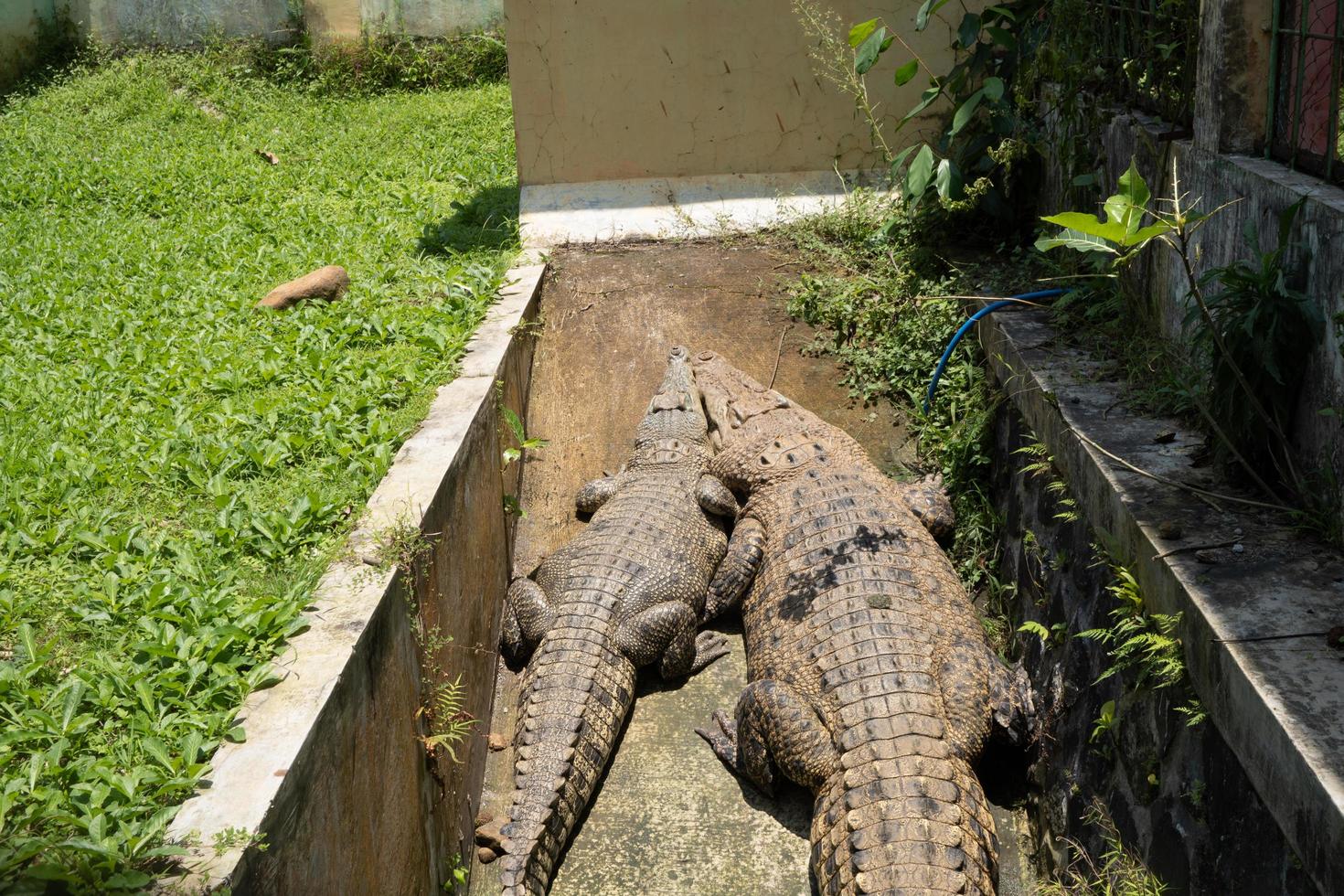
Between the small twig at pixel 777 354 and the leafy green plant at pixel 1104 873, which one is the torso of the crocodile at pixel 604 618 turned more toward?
the small twig

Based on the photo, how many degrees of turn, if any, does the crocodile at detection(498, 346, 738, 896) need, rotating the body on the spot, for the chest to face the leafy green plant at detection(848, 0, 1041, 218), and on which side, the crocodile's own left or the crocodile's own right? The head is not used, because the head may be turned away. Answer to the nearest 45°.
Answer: approximately 45° to the crocodile's own right

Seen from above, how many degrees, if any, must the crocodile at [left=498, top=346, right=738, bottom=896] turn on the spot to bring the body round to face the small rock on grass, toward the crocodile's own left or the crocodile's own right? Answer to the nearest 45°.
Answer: approximately 45° to the crocodile's own left

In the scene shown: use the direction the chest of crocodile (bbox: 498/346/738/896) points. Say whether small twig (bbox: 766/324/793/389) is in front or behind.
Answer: in front

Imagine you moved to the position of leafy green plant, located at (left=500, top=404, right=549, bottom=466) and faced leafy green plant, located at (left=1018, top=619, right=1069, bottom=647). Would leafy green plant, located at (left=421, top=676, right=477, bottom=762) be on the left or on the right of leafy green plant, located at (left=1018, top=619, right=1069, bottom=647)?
right

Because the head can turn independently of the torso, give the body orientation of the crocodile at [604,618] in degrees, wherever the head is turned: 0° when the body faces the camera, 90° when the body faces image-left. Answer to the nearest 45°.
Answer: approximately 180°

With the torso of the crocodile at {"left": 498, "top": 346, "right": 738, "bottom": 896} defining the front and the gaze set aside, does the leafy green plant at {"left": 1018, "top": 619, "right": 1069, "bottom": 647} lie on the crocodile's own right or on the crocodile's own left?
on the crocodile's own right

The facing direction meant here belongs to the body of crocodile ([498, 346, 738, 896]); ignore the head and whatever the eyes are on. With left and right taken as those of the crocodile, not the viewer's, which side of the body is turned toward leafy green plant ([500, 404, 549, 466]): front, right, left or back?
front

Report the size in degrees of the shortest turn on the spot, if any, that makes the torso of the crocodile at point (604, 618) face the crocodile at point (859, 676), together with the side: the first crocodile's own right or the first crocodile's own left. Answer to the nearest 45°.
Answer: approximately 135° to the first crocodile's own right
